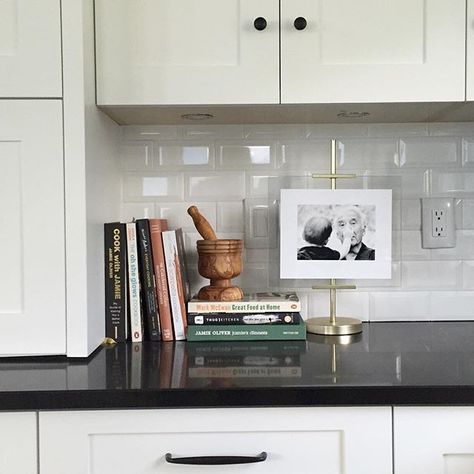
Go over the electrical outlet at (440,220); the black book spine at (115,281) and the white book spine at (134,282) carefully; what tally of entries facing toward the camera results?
3

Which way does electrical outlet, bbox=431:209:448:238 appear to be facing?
toward the camera

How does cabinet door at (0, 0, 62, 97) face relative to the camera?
toward the camera

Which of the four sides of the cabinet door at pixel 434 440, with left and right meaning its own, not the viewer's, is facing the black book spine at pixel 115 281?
right

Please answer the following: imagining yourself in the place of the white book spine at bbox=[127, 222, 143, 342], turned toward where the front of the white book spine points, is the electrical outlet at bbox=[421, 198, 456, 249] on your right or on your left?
on your left

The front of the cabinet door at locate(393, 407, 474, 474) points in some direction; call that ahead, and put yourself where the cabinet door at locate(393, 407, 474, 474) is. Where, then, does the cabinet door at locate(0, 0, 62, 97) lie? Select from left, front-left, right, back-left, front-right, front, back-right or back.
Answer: right

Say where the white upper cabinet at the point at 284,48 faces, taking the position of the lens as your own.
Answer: facing the viewer

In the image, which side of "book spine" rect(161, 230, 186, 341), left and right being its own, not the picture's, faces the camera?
front
